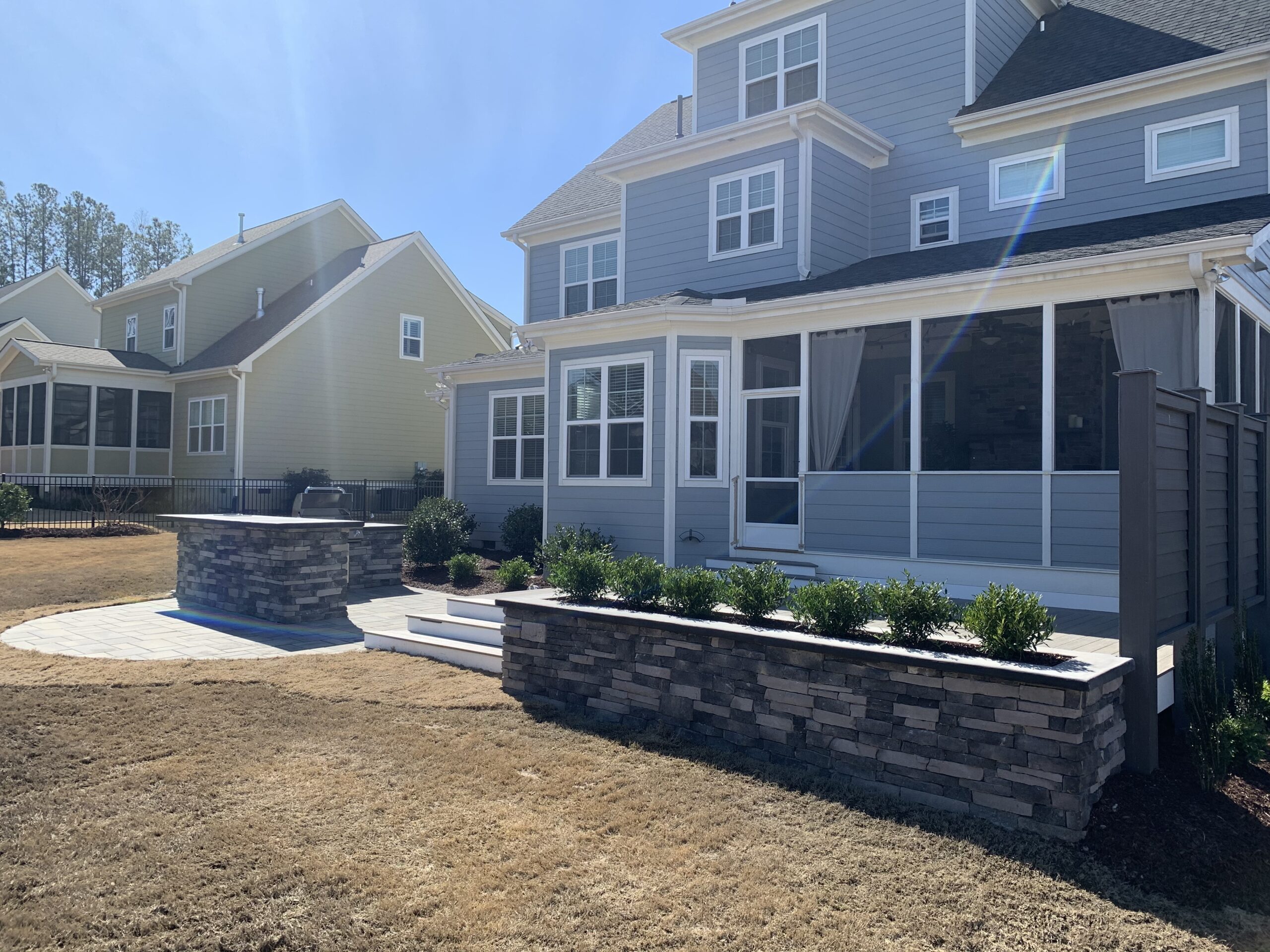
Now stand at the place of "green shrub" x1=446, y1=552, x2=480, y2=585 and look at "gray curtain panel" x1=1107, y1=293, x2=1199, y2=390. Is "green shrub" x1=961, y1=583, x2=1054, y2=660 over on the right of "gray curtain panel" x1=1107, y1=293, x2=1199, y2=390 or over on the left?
right

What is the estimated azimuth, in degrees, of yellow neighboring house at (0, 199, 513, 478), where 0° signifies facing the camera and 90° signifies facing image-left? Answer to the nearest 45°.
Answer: approximately 225°

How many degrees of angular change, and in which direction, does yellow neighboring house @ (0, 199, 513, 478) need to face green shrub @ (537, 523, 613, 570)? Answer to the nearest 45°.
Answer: approximately 135° to its right

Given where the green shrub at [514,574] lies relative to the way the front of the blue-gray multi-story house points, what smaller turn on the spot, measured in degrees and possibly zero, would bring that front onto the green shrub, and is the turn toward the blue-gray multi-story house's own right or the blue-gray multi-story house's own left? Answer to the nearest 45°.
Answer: approximately 180°

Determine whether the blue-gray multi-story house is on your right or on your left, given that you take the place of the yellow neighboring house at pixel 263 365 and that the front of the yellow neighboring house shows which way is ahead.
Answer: on your right

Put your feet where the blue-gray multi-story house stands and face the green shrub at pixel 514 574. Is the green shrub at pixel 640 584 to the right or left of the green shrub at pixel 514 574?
left

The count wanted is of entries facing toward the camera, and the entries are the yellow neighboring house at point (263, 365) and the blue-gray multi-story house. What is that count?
0

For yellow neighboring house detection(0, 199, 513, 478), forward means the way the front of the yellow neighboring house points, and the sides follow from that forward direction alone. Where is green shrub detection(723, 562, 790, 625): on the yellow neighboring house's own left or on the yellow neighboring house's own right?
on the yellow neighboring house's own right

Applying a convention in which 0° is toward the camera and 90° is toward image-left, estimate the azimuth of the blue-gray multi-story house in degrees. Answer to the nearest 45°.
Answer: approximately 225°

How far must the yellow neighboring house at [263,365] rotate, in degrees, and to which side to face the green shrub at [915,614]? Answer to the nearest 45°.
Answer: approximately 135° to its right

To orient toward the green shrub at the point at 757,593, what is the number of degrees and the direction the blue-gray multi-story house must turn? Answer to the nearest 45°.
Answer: approximately 135° to its right

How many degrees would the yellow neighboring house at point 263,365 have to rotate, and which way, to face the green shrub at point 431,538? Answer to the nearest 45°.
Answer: approximately 135° to its right

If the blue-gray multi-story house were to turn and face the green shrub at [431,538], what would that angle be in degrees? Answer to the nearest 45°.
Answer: approximately 135° to its left

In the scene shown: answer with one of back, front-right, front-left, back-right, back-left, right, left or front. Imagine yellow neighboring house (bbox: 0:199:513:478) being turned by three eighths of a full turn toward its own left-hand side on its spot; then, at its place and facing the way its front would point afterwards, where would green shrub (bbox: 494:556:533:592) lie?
left

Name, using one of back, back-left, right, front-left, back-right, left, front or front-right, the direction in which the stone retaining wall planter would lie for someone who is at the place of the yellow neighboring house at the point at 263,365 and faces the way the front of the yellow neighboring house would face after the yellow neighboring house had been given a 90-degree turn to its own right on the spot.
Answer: front-right

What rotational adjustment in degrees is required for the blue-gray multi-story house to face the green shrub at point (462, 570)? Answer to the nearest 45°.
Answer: approximately 135° to its left

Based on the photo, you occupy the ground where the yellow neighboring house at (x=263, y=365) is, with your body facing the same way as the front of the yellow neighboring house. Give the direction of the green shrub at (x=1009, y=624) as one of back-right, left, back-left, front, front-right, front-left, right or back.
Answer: back-right
